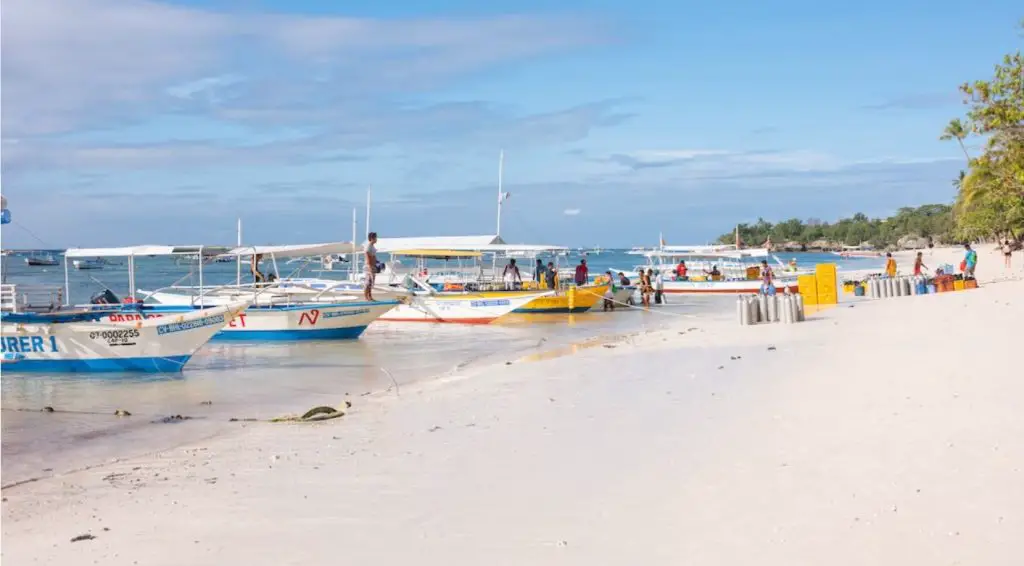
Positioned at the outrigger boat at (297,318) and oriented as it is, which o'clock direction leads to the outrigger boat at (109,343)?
the outrigger boat at (109,343) is roughly at 4 o'clock from the outrigger boat at (297,318).

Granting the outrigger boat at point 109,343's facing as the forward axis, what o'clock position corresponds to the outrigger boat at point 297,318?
the outrigger boat at point 297,318 is roughly at 10 o'clock from the outrigger boat at point 109,343.

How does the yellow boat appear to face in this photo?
to the viewer's right

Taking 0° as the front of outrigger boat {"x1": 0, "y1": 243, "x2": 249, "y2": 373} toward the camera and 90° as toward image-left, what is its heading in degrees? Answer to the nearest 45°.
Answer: approximately 270°

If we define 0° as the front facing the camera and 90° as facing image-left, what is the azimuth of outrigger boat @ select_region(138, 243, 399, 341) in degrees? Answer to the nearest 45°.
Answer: approximately 270°

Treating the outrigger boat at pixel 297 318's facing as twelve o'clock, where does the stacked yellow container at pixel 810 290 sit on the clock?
The stacked yellow container is roughly at 12 o'clock from the outrigger boat.

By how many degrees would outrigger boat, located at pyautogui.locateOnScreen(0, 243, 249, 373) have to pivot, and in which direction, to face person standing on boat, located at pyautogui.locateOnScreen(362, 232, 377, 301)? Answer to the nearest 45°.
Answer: approximately 45° to its left
